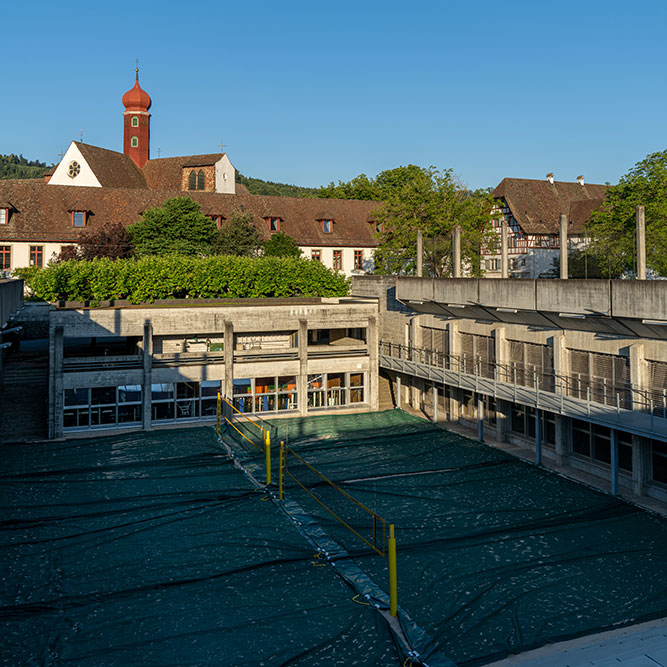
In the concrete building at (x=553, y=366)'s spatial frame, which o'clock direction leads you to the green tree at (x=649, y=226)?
The green tree is roughly at 5 o'clock from the concrete building.

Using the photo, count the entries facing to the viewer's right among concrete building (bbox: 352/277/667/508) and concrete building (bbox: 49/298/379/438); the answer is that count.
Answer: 0

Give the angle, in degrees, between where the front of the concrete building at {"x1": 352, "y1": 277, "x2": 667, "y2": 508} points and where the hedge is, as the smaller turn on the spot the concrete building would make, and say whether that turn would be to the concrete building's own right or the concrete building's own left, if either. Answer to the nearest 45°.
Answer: approximately 90° to the concrete building's own right

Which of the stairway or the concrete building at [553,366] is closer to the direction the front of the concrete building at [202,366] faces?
the concrete building

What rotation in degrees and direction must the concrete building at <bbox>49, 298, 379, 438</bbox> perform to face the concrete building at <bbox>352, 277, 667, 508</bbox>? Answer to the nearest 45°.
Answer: approximately 45° to its left

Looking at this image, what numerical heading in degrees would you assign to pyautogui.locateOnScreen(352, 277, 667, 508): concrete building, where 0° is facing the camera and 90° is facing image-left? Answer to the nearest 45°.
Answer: approximately 45°

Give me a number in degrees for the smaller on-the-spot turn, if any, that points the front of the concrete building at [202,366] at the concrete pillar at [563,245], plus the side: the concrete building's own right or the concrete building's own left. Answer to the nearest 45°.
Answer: approximately 45° to the concrete building's own left
